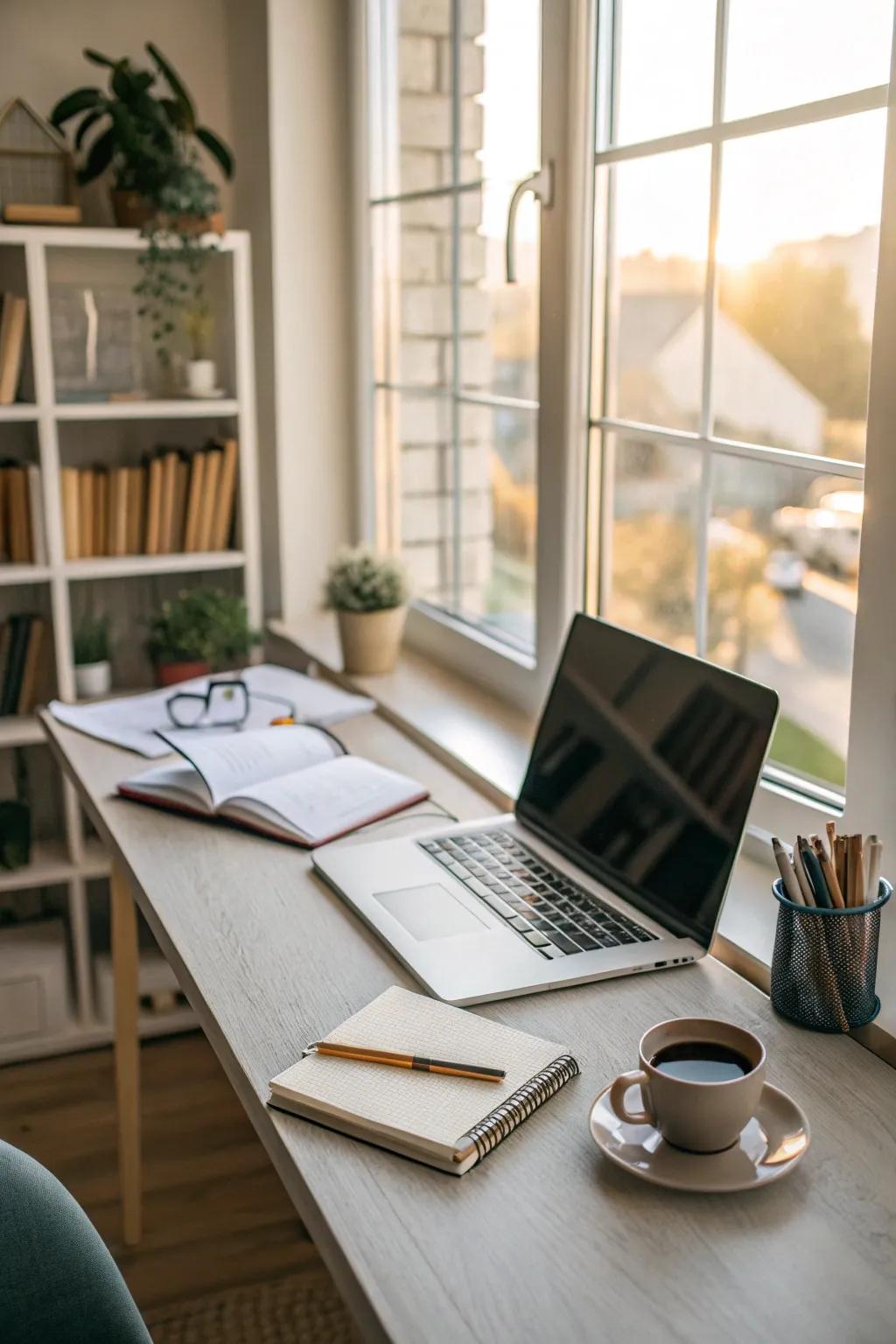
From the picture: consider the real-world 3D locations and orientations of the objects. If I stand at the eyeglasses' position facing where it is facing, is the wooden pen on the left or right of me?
on my left

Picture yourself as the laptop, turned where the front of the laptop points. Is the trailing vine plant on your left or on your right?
on your right

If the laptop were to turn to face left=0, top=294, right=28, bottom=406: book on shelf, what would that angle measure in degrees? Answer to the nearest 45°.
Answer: approximately 90° to its right

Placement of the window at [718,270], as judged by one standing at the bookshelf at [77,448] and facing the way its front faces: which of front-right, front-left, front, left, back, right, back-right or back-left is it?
front-left

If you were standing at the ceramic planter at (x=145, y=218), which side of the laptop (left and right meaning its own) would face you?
right

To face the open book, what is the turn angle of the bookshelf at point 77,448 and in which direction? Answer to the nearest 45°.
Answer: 0° — it already faces it

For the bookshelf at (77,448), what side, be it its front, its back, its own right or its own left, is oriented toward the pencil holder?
front

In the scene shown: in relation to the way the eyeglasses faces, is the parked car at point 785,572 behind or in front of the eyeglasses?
behind

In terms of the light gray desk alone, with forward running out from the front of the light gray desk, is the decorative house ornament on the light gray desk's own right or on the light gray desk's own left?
on the light gray desk's own right

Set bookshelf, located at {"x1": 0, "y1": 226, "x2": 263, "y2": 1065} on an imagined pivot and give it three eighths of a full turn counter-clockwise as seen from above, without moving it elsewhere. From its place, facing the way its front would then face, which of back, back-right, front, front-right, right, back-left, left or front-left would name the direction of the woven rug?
back-right

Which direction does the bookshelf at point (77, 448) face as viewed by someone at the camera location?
facing the viewer

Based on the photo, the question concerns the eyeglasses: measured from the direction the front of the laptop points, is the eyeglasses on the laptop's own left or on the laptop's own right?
on the laptop's own right
